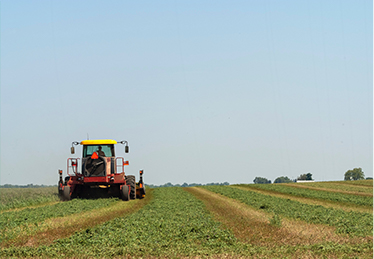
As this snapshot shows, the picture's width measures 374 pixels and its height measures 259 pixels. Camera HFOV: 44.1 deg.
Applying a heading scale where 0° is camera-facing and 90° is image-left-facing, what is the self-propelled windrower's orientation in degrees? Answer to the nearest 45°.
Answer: approximately 180°
